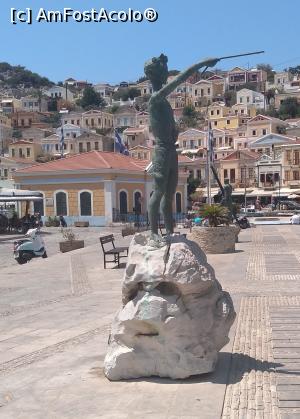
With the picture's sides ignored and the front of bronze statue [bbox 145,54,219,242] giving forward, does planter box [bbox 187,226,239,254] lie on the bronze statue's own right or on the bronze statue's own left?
on the bronze statue's own left

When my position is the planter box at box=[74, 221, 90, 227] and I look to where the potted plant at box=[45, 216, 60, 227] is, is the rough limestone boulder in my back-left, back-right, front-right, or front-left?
back-left
